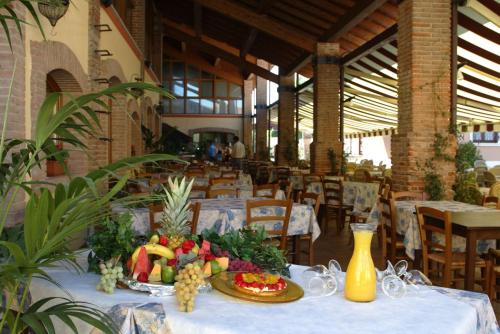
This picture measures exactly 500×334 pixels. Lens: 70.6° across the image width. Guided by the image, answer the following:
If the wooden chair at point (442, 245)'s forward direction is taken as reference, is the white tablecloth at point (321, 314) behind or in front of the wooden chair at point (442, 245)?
behind

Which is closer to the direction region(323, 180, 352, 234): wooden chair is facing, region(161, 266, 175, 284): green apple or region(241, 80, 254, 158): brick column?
the brick column

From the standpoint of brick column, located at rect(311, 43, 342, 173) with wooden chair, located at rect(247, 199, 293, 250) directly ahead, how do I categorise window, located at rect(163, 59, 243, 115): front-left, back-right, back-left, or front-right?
back-right

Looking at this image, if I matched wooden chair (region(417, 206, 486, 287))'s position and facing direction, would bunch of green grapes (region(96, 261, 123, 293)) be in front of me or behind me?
behind

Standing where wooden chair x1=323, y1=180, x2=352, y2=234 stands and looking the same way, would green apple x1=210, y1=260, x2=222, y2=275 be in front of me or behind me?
behind

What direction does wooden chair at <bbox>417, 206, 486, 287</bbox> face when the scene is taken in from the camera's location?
facing away from the viewer and to the right of the viewer

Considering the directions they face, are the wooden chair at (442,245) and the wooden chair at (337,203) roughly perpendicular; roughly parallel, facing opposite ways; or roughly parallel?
roughly parallel

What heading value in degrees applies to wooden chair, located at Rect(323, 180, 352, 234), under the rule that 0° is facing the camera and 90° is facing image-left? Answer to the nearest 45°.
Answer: approximately 225°

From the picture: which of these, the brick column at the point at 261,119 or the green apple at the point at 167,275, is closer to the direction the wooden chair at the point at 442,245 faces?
the brick column

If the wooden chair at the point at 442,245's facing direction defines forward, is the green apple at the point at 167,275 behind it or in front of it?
behind

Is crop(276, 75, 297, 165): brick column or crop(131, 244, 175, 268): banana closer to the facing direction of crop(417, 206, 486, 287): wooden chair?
the brick column

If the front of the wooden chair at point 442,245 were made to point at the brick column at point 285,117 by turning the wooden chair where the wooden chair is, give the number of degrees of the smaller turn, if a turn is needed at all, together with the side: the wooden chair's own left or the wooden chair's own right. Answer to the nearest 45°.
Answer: approximately 90° to the wooden chair's own left

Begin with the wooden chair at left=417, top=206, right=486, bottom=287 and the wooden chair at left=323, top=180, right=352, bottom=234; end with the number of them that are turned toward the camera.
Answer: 0

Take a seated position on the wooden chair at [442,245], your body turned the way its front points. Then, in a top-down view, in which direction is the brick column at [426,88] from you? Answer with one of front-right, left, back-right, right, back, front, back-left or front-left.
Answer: front-left
